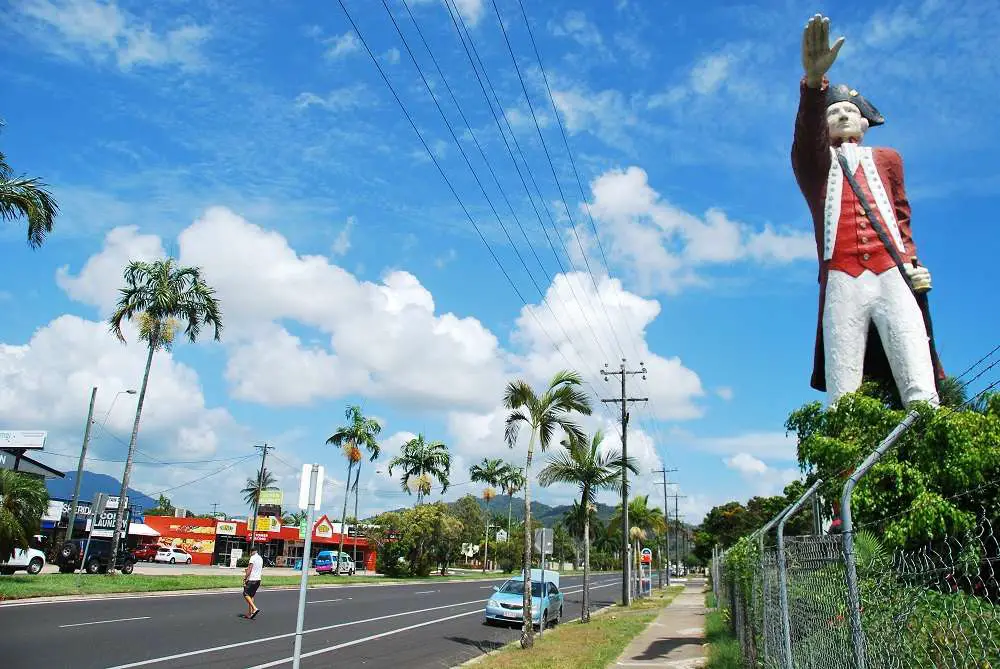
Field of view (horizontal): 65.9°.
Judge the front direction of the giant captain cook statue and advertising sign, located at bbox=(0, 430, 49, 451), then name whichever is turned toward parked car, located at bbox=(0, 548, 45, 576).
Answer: the advertising sign

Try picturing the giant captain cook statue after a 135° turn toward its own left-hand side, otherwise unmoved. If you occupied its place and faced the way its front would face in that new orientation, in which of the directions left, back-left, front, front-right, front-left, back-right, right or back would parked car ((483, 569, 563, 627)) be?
left

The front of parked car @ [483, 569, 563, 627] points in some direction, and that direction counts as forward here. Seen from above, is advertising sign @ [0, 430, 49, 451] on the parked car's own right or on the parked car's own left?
on the parked car's own right

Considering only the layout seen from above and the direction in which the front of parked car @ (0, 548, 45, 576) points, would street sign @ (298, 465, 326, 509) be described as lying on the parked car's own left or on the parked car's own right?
on the parked car's own right

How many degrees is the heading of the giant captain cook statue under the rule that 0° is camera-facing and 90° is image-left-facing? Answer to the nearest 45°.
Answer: approximately 0°

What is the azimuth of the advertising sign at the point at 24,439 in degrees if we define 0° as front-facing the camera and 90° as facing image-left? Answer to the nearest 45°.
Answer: approximately 0°

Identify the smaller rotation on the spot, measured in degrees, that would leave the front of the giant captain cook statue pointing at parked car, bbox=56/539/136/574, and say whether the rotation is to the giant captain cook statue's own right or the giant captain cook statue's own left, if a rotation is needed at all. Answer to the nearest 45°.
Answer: approximately 90° to the giant captain cook statue's own right

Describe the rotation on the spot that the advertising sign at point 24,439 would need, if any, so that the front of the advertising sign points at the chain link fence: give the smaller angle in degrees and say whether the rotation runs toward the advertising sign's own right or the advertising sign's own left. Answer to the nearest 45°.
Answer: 0° — it already faces it

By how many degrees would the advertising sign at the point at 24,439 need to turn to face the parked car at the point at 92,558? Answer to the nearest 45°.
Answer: approximately 45° to its left

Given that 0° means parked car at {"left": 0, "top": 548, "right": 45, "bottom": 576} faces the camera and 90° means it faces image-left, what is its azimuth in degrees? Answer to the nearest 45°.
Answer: approximately 270°

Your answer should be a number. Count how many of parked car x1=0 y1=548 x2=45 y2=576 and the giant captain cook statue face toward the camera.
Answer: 1

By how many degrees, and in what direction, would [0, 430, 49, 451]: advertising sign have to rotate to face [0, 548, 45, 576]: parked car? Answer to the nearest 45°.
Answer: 0° — it already faces it

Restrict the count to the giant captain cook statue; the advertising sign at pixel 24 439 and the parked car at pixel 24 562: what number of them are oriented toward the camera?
2

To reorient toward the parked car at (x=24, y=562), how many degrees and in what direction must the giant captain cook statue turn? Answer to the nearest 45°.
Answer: approximately 90° to its right

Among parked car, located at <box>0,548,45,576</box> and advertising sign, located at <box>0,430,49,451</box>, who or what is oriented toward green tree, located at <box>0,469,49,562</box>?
the advertising sign
